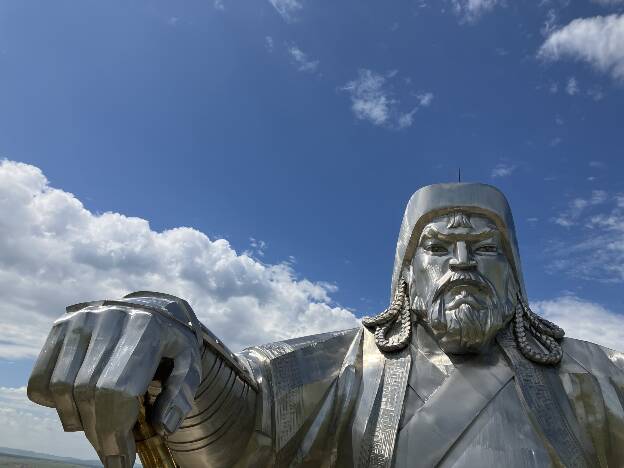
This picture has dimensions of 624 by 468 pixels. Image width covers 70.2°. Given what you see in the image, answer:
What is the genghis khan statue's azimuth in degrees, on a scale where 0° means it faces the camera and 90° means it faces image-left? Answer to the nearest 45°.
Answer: approximately 0°
